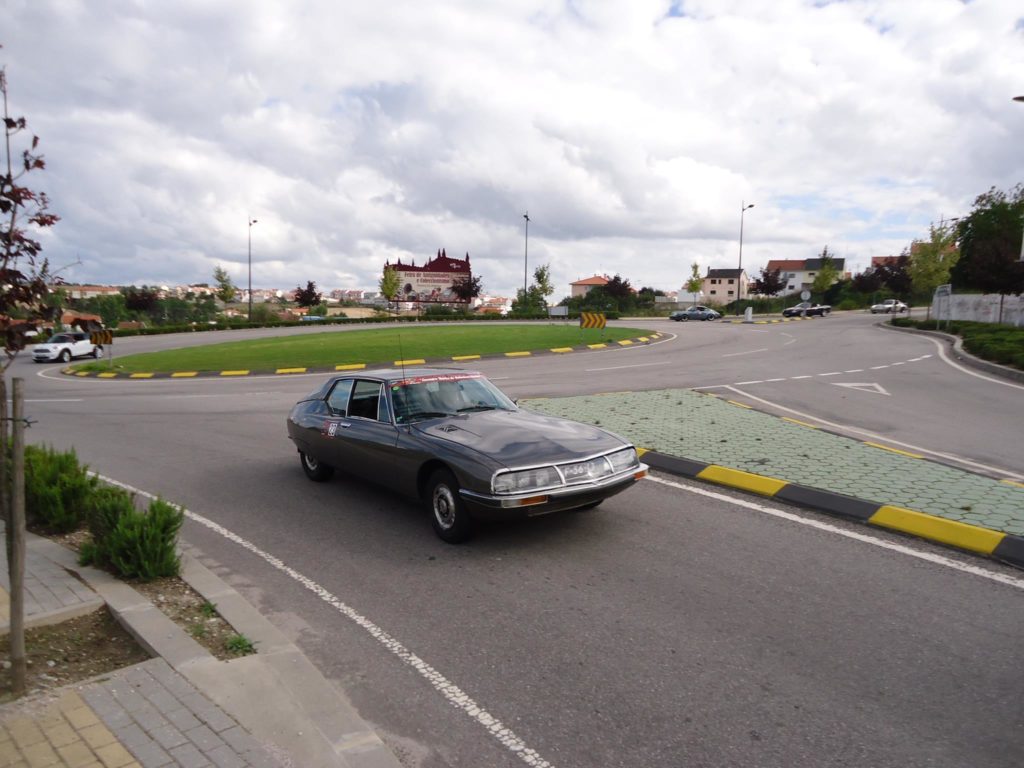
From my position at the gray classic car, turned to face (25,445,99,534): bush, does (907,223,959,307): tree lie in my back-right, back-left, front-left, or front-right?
back-right

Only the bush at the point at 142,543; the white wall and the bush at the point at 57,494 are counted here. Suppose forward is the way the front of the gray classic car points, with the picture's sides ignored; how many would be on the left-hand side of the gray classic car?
1

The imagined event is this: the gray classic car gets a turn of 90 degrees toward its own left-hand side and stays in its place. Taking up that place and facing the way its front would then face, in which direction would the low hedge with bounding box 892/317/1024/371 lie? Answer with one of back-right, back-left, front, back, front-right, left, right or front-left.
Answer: front

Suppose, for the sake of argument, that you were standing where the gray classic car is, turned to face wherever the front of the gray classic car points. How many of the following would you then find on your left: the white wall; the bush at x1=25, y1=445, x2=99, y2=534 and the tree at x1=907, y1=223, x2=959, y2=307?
2

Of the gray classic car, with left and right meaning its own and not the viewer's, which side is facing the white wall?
left

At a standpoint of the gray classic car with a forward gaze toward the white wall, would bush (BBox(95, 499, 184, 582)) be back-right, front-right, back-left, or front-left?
back-left

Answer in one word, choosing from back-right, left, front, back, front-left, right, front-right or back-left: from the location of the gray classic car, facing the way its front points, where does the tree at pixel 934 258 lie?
left

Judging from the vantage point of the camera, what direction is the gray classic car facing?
facing the viewer and to the right of the viewer

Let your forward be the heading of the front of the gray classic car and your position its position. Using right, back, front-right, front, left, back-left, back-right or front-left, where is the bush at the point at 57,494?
back-right

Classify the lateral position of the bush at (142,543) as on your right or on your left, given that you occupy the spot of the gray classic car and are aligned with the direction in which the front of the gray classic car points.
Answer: on your right
